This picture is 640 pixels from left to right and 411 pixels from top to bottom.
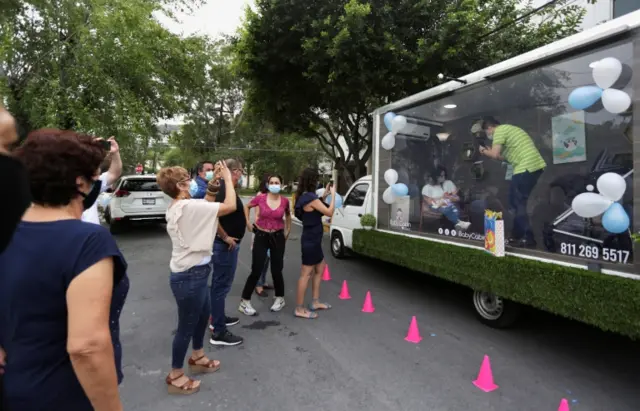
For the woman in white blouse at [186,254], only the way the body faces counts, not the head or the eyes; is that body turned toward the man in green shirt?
yes

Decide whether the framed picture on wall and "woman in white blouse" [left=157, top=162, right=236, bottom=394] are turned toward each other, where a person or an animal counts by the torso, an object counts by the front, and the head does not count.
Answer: yes

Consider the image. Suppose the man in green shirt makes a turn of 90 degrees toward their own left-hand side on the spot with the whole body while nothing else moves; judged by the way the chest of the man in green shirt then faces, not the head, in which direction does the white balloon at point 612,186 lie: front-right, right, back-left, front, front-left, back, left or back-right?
front-left

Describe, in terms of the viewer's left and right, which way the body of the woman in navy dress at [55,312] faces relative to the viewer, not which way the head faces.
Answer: facing away from the viewer and to the right of the viewer

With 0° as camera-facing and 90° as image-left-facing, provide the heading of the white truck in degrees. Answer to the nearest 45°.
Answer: approximately 135°

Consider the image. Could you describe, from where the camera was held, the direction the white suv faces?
facing away from the viewer and to the left of the viewer

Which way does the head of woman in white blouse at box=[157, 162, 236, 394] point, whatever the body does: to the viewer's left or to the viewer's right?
to the viewer's right
